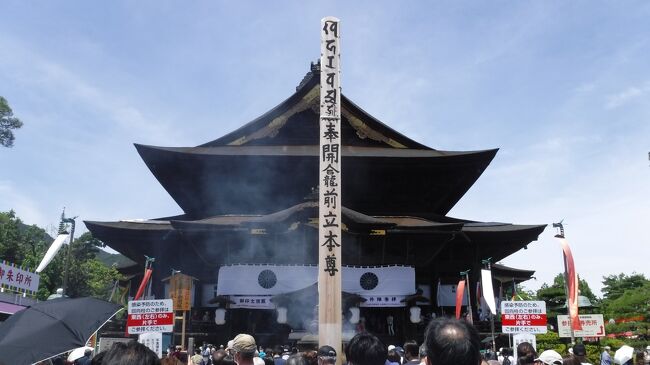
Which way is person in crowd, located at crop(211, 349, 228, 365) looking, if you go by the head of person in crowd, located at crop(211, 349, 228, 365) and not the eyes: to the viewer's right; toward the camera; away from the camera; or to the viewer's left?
away from the camera

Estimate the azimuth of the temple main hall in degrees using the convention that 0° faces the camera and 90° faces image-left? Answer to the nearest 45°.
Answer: approximately 0°

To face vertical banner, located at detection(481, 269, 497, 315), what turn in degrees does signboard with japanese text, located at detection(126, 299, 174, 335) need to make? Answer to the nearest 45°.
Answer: approximately 90° to its left
